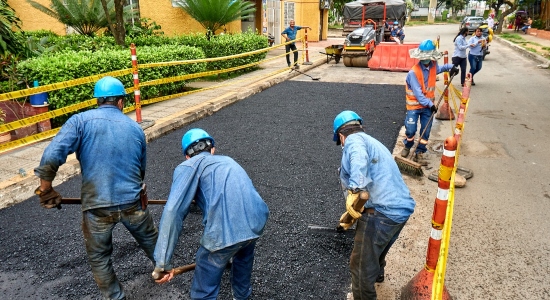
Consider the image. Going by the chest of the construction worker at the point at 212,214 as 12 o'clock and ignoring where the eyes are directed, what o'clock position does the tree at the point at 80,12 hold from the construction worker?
The tree is roughly at 1 o'clock from the construction worker.

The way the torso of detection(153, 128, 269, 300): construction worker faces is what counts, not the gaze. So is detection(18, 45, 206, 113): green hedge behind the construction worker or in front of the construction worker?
in front

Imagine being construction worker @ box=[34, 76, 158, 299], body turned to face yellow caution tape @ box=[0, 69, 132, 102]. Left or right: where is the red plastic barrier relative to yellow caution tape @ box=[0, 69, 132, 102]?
right

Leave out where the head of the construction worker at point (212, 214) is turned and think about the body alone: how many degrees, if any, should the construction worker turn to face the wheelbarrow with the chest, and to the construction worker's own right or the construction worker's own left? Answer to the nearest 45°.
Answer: approximately 45° to the construction worker's own right

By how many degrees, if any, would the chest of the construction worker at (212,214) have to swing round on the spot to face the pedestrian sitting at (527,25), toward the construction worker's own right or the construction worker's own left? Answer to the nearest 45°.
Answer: approximately 90° to the construction worker's own right

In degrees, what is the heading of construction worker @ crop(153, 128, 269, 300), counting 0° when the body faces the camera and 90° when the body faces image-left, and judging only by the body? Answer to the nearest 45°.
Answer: approximately 135°

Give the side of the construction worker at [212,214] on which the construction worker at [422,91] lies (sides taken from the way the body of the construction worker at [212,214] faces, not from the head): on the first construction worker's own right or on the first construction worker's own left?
on the first construction worker's own right

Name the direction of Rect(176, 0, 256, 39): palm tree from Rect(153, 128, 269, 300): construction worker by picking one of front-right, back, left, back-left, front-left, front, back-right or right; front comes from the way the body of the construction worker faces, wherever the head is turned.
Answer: front-right

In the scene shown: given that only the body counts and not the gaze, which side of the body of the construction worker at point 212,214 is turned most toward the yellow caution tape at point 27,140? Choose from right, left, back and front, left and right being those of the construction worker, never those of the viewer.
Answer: front

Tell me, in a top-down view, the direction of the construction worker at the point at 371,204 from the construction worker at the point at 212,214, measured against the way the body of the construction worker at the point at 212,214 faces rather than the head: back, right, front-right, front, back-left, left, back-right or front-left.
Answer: back-right

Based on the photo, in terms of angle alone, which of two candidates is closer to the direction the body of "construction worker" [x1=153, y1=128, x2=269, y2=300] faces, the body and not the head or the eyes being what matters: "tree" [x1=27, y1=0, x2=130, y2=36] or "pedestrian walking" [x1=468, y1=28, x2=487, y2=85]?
the tree

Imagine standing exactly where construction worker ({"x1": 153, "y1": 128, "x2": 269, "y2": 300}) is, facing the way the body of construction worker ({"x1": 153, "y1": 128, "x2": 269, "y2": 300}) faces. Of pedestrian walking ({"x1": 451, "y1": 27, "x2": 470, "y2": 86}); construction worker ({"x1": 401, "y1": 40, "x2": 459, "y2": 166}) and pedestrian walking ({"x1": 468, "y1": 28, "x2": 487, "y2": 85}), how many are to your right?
3

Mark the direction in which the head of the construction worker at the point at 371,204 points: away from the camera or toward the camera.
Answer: away from the camera

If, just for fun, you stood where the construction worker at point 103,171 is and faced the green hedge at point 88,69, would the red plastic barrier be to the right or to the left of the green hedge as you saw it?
right

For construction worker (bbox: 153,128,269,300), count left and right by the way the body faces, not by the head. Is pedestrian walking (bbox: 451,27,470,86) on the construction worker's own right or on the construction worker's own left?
on the construction worker's own right
